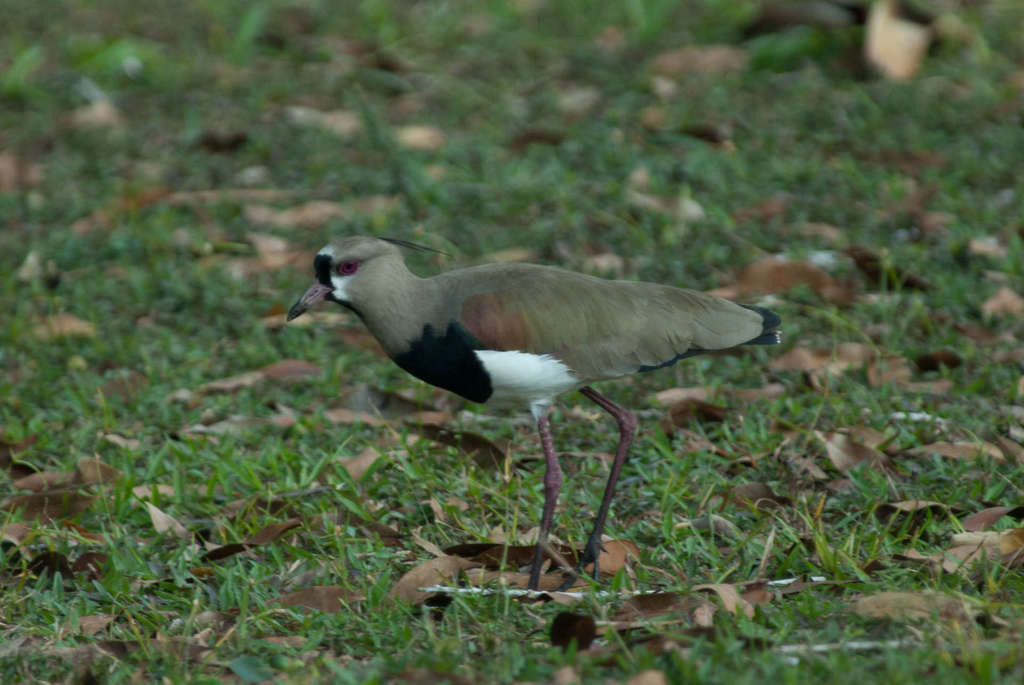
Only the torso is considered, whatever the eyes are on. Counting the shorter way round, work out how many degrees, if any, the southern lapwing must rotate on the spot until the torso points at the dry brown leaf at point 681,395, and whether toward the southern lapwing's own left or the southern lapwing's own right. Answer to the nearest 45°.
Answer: approximately 135° to the southern lapwing's own right

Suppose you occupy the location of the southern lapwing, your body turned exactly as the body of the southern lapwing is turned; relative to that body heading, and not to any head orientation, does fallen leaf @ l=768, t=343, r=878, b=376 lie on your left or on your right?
on your right

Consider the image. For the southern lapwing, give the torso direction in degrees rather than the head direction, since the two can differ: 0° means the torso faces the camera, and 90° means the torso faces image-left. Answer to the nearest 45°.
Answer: approximately 90°

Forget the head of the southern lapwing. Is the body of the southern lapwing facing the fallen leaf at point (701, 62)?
no

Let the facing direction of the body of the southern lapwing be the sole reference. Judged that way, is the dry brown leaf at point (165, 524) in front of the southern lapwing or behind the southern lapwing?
in front

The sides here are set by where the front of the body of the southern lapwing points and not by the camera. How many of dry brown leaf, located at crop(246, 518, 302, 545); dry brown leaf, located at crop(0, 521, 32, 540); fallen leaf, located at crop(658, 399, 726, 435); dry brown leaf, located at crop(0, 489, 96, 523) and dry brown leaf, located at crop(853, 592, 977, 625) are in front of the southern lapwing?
3

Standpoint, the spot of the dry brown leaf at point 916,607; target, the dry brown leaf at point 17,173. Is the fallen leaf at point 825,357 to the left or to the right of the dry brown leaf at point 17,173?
right

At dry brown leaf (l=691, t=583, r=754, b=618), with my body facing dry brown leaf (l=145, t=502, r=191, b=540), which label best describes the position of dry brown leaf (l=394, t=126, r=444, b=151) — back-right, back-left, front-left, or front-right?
front-right

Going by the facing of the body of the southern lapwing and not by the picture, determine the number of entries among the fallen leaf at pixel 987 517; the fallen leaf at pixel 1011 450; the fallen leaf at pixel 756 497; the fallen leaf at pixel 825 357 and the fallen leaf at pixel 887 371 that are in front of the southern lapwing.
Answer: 0

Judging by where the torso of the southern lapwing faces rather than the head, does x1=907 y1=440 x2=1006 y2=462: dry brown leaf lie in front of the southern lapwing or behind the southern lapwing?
behind

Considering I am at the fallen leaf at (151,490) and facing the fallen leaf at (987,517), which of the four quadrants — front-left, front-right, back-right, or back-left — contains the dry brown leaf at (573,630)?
front-right

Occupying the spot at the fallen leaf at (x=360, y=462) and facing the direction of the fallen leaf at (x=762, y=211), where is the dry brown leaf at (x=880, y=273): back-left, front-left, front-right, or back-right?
front-right

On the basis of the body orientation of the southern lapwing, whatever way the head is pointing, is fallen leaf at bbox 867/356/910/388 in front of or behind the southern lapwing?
behind

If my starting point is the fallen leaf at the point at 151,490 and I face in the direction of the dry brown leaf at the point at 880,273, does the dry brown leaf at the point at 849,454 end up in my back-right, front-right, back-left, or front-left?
front-right

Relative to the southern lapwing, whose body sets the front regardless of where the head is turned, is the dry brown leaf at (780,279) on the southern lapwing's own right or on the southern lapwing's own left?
on the southern lapwing's own right

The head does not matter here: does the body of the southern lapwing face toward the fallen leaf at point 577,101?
no

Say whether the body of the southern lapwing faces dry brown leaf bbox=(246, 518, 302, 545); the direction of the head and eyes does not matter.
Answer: yes

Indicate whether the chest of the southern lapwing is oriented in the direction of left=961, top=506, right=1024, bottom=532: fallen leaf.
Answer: no

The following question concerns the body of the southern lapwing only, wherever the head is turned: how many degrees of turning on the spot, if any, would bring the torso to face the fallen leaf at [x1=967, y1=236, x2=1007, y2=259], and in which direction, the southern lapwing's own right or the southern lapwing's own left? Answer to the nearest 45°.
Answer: approximately 135° to the southern lapwing's own right

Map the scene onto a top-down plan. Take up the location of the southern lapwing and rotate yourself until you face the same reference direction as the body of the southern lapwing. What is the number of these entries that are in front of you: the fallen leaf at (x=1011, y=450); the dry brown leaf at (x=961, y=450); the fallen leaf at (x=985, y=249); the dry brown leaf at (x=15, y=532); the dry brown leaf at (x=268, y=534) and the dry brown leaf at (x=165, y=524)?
3

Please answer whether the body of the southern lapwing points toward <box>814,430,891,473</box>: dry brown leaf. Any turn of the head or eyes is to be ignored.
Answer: no

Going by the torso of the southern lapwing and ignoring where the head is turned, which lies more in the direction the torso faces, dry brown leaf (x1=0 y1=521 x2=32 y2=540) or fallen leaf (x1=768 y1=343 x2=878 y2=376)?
the dry brown leaf

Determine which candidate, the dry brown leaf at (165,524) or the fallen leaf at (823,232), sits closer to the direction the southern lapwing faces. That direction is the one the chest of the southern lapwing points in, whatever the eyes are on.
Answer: the dry brown leaf
